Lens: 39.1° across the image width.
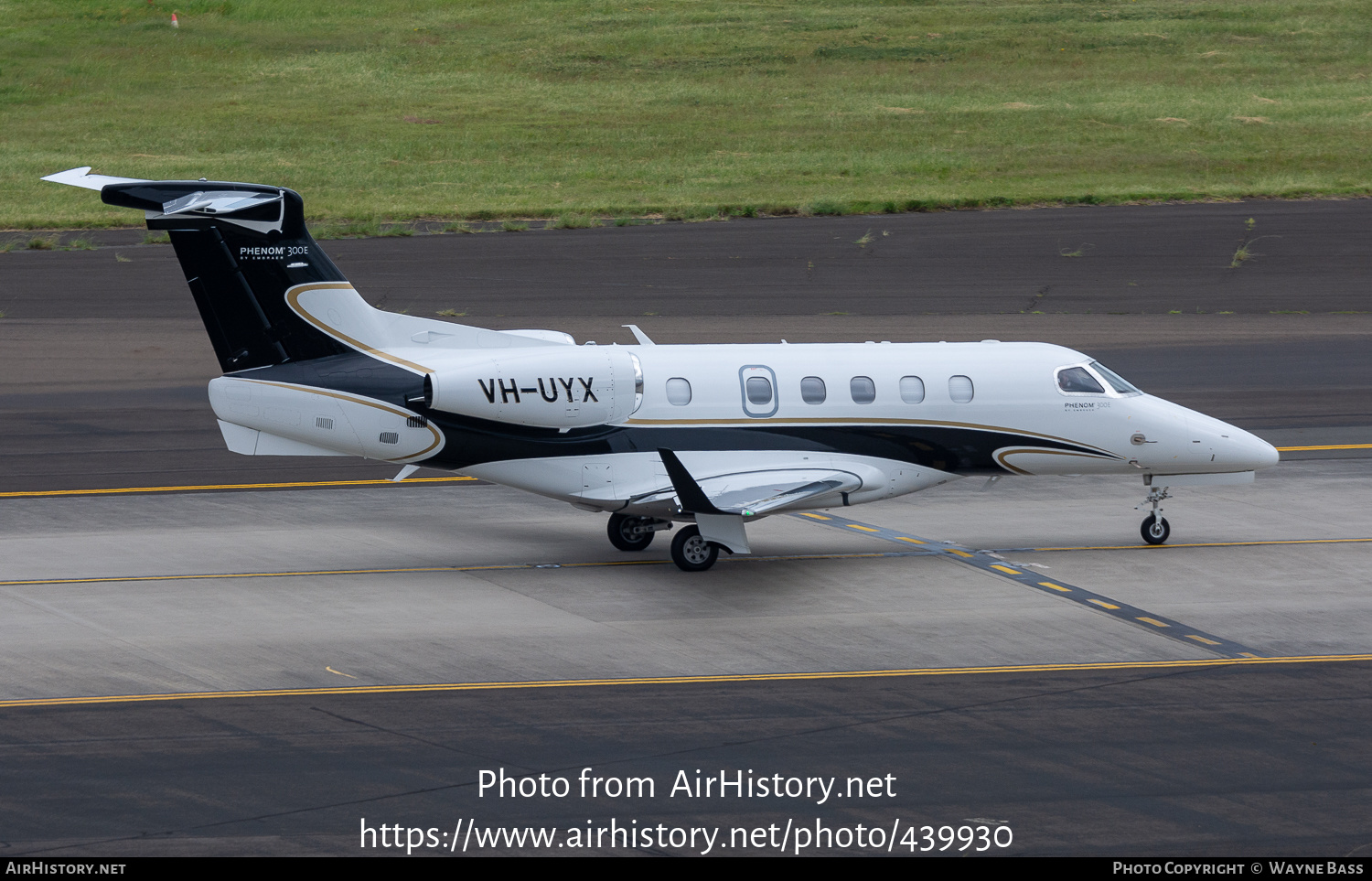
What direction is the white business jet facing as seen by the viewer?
to the viewer's right
